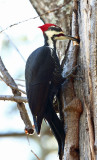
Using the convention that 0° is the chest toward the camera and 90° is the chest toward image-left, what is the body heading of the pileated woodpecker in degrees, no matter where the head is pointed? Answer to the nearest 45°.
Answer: approximately 270°
